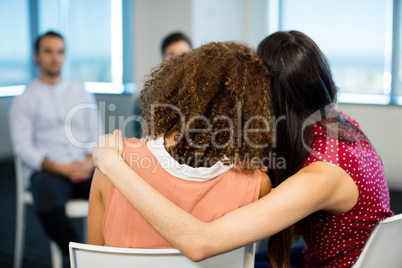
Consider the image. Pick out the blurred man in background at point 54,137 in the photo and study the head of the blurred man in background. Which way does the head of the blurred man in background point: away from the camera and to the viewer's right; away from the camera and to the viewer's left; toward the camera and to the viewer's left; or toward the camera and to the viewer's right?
toward the camera and to the viewer's right

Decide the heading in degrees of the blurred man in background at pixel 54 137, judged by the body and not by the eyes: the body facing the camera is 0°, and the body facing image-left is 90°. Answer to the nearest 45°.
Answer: approximately 315°

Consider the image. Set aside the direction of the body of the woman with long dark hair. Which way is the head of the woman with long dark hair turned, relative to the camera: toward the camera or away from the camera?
away from the camera

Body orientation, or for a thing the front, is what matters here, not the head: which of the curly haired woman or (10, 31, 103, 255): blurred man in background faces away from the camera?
the curly haired woman

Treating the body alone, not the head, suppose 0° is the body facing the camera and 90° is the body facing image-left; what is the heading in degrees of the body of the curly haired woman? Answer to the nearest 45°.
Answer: approximately 180°

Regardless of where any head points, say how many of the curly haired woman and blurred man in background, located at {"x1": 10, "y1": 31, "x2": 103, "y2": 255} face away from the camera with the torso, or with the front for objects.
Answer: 1

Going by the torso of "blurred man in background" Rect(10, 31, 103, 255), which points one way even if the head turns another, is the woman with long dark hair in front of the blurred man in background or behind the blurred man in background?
in front

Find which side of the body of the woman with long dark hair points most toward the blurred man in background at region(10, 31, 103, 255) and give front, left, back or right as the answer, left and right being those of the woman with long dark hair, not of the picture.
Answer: front

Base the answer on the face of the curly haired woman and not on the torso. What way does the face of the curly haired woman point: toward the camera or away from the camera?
away from the camera

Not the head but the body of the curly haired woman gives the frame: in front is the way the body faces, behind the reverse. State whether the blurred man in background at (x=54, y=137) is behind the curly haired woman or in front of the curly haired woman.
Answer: in front

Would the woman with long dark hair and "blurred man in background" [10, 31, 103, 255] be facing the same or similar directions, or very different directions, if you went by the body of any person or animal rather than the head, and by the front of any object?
very different directions

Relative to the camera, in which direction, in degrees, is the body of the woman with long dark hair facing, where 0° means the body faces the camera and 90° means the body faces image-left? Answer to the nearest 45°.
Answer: approximately 135°
